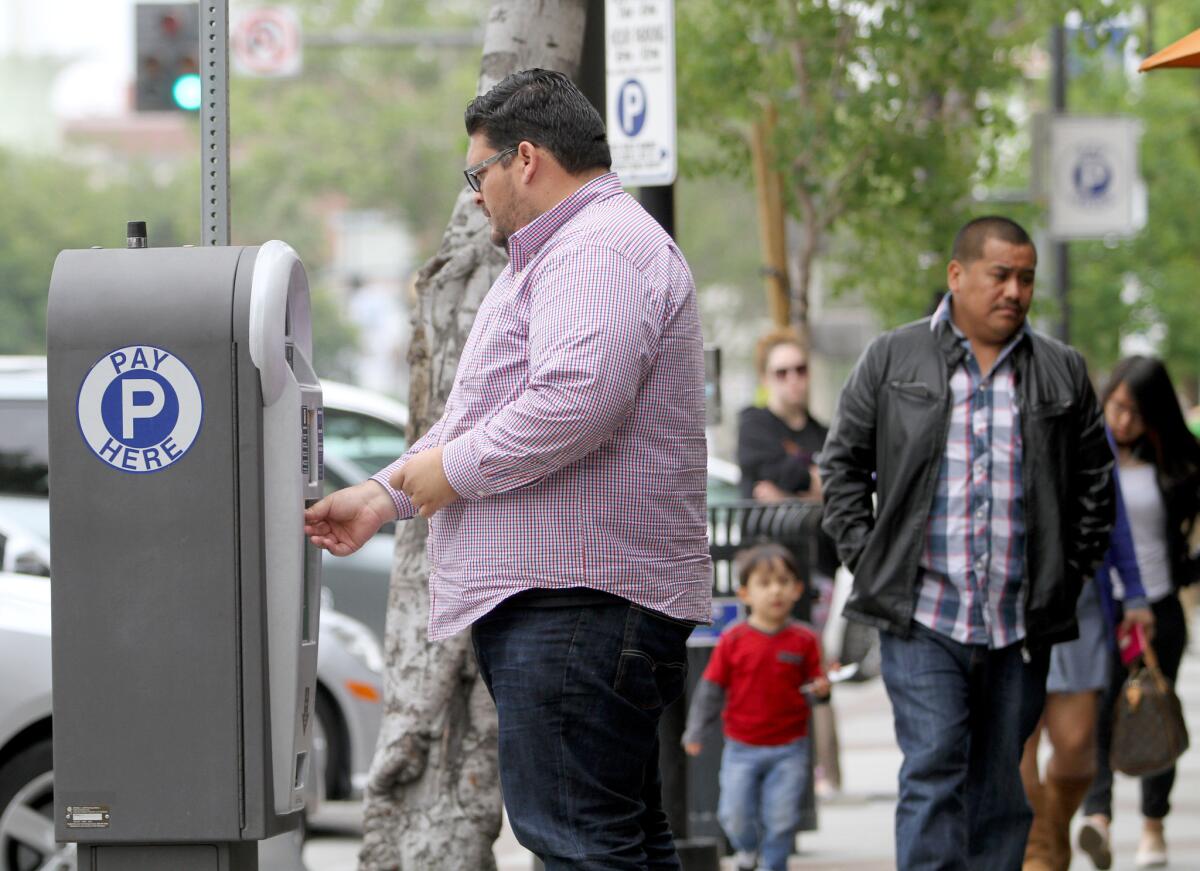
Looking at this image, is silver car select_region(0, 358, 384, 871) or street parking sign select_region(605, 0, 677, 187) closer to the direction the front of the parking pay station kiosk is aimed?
the street parking sign

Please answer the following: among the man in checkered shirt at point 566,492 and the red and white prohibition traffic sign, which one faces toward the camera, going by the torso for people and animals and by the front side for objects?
the red and white prohibition traffic sign

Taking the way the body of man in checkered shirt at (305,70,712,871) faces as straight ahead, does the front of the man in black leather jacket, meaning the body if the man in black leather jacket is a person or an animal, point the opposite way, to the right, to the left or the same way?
to the left

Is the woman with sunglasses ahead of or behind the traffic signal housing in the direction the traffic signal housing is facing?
ahead

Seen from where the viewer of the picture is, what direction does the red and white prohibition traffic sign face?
facing the viewer

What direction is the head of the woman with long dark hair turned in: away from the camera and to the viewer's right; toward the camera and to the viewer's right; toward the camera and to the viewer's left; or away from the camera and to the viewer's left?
toward the camera and to the viewer's left

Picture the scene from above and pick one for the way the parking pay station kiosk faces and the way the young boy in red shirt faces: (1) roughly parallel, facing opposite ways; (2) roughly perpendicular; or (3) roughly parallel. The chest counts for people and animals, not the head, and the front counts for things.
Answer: roughly perpendicular

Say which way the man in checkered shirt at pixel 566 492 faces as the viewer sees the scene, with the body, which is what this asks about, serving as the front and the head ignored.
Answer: to the viewer's left

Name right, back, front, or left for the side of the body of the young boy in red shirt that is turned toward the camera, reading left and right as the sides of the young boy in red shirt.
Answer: front

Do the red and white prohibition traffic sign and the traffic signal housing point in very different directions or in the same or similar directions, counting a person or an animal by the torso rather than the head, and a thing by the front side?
same or similar directions

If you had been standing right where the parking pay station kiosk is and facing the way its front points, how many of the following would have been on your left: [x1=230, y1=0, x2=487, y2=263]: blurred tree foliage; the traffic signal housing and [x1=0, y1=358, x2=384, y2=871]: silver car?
3

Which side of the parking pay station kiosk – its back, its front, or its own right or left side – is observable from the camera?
right

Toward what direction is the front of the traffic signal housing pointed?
toward the camera
